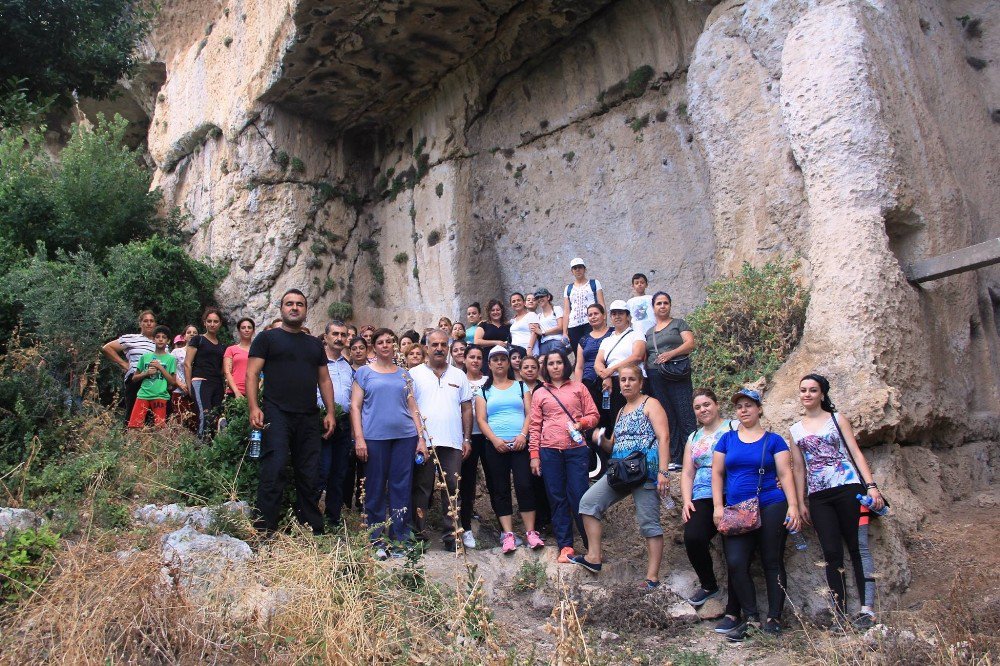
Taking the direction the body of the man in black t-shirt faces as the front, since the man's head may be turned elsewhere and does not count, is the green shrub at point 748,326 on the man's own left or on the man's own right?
on the man's own left

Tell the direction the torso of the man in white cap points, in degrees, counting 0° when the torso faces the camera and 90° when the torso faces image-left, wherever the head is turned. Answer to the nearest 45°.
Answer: approximately 0°

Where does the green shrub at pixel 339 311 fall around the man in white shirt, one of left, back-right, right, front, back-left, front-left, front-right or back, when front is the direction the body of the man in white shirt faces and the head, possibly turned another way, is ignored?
back

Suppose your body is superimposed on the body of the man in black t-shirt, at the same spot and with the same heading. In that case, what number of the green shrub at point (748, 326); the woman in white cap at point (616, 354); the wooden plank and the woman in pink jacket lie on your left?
4

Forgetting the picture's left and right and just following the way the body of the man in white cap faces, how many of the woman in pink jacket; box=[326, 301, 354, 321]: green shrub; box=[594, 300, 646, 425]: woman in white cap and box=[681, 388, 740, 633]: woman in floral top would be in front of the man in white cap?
3

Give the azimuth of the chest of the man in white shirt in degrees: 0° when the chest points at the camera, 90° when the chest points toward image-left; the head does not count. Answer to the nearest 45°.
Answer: approximately 0°

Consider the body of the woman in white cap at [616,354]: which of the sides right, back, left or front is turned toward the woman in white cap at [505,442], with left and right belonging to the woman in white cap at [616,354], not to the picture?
front

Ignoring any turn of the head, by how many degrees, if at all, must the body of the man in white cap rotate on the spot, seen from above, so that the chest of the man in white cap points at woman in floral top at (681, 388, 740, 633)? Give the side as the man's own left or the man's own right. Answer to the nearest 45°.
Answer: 0° — they already face them
